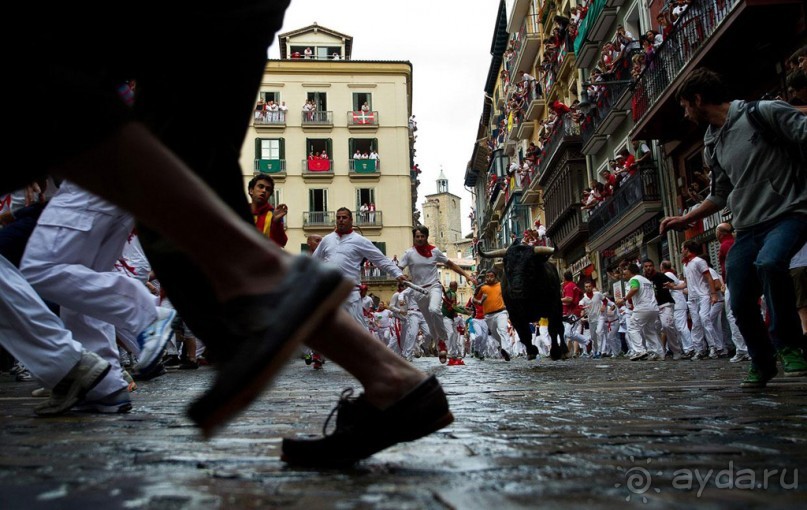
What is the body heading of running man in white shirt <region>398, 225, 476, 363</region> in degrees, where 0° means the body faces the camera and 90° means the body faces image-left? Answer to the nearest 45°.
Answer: approximately 0°

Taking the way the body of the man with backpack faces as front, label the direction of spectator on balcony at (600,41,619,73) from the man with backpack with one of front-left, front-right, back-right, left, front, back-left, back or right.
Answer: back-right

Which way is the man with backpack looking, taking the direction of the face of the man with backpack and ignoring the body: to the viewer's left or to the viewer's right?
to the viewer's left

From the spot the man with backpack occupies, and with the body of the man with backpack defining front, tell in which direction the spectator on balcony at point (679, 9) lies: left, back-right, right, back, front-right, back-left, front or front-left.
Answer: back-right

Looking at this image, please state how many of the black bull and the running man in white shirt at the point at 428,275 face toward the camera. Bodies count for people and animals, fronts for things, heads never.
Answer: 2
